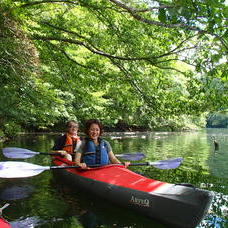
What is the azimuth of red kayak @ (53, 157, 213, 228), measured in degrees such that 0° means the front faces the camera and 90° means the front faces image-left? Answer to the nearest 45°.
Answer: approximately 315°

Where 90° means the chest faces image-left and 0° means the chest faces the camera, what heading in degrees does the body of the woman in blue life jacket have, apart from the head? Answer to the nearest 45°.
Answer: approximately 0°

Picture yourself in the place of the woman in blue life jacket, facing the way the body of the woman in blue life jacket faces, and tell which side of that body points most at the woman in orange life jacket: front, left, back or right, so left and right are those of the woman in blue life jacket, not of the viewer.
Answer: back

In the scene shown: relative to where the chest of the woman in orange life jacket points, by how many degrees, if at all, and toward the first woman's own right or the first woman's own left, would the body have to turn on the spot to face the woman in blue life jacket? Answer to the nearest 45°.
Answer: approximately 45° to the first woman's own right
